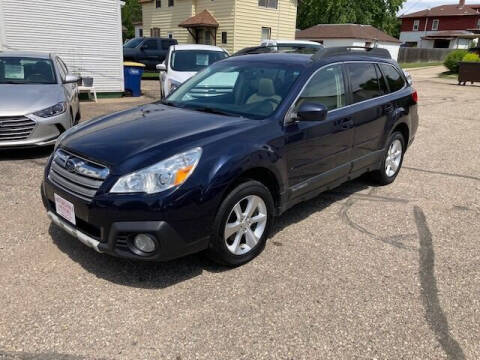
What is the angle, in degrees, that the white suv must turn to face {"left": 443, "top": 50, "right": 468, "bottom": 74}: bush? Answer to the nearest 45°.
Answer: approximately 135° to its left

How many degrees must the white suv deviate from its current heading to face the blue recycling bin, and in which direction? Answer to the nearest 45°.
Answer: approximately 135° to its right

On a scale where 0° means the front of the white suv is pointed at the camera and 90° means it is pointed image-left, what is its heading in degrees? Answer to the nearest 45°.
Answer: approximately 0°

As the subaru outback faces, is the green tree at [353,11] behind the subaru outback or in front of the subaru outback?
behind

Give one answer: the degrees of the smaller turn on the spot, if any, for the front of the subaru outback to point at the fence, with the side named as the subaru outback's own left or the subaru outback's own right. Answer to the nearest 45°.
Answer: approximately 180°

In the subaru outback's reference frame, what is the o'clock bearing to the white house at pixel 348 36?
The white house is roughly at 5 o'clock from the subaru outback.

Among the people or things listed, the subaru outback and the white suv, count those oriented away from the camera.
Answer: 0

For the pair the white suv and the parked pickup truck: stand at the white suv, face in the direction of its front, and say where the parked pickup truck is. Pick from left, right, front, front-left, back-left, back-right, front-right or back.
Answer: back

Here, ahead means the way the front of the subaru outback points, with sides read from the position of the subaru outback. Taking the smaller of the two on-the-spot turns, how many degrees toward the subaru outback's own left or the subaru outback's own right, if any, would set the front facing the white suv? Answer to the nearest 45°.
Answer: approximately 135° to the subaru outback's own right

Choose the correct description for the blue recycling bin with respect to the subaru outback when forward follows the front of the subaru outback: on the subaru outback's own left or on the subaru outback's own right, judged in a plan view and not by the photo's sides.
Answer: on the subaru outback's own right

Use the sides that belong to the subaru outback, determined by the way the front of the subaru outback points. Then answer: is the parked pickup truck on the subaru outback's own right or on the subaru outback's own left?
on the subaru outback's own right

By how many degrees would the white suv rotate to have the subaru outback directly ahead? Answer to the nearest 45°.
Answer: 0° — it already faces it
